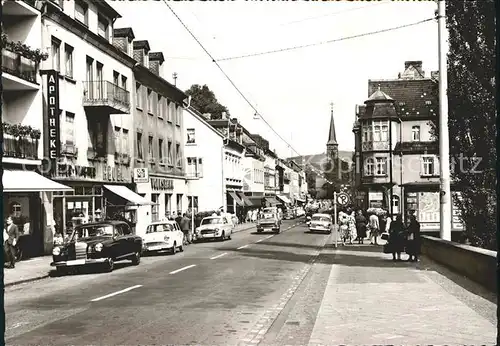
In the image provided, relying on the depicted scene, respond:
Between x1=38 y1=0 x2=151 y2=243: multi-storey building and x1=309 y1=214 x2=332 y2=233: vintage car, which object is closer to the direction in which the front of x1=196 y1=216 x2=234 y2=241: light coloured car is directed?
the multi-storey building

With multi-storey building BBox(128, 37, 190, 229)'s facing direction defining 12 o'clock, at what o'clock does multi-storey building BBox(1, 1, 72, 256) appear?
multi-storey building BBox(1, 1, 72, 256) is roughly at 2 o'clock from multi-storey building BBox(128, 37, 190, 229).

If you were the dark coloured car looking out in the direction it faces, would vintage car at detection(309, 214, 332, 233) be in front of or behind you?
behind

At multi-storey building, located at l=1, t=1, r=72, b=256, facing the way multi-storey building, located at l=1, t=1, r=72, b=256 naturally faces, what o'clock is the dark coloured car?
The dark coloured car is roughly at 1 o'clock from the multi-storey building.

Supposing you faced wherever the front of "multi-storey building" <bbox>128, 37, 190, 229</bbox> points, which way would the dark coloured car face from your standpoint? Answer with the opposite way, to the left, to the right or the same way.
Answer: to the right

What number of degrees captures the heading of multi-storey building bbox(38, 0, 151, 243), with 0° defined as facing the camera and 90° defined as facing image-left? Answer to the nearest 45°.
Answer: approximately 315°

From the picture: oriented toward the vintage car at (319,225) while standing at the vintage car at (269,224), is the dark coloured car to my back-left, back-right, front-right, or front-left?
back-right

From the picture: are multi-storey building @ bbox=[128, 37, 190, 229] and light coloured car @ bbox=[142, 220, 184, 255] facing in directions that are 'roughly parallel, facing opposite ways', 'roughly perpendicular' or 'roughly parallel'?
roughly perpendicular

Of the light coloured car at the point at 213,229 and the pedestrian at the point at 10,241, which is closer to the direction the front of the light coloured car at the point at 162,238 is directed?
the pedestrian

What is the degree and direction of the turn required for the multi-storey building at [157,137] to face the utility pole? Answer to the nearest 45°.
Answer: approximately 45° to its right

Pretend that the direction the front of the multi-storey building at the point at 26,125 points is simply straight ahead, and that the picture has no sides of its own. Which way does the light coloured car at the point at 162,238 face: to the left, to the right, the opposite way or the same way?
to the right
